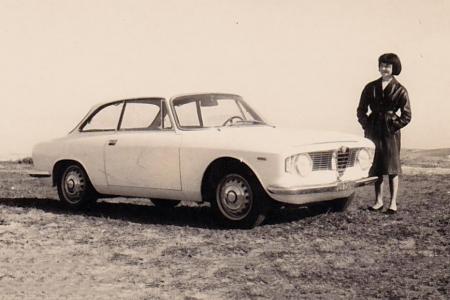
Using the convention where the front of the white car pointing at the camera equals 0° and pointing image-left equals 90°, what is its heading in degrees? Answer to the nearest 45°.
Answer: approximately 315°

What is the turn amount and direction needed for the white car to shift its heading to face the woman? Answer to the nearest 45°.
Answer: approximately 45° to its left
